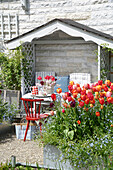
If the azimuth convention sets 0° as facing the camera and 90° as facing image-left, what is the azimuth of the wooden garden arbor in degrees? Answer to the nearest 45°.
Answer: approximately 0°
